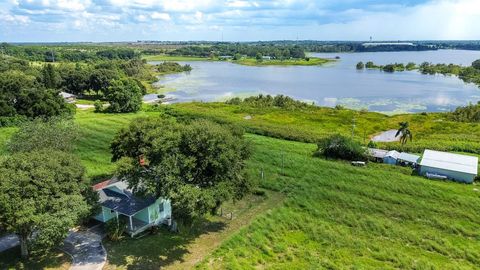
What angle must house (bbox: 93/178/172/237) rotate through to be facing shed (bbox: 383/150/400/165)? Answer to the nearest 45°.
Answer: approximately 135° to its left

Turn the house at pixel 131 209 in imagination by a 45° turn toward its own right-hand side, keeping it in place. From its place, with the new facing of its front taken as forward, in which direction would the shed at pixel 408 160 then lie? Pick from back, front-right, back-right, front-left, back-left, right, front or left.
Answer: back
